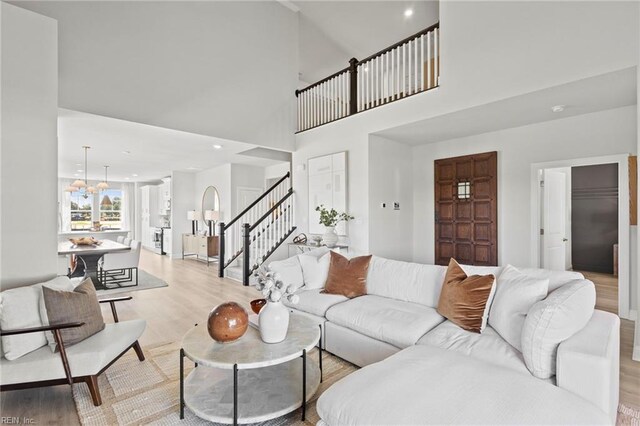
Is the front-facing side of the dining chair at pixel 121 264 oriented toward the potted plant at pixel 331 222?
no

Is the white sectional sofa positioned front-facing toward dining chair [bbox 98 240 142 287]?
no

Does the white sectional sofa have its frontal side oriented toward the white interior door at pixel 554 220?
no

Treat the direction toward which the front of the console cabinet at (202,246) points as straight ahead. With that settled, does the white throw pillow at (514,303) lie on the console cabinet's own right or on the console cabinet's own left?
on the console cabinet's own left

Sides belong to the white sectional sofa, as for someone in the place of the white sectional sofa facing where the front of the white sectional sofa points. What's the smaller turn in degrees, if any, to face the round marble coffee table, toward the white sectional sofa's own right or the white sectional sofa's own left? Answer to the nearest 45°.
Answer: approximately 45° to the white sectional sofa's own right

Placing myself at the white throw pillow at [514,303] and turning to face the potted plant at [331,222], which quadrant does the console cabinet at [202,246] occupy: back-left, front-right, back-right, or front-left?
front-left

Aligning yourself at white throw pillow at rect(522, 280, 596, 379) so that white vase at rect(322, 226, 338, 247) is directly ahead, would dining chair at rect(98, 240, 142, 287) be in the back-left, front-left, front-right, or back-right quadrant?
front-left

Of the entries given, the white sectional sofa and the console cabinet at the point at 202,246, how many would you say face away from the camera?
0

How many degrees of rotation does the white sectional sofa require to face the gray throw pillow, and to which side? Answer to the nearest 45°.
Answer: approximately 45° to its right

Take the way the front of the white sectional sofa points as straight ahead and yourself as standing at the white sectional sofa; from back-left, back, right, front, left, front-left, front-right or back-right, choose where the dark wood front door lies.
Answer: back-right

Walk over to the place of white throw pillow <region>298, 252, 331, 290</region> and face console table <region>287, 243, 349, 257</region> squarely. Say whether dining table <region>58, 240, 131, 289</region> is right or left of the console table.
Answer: left

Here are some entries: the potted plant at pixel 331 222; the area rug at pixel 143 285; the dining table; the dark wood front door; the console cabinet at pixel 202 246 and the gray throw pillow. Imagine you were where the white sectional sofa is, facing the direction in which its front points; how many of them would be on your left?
0

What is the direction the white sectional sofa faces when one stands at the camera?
facing the viewer and to the left of the viewer
